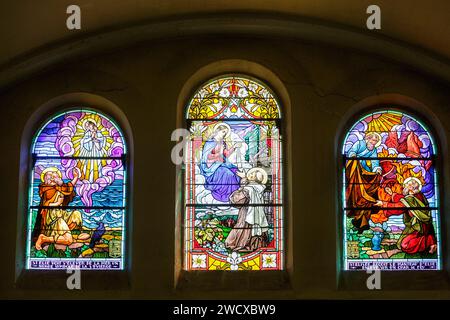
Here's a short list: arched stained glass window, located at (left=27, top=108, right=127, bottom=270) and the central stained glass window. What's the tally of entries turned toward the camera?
2

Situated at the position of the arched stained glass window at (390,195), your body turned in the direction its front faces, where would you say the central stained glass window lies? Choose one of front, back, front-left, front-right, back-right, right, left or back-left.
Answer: right

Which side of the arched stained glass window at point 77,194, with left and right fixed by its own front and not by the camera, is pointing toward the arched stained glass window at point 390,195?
left

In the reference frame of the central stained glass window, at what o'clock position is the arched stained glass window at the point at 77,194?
The arched stained glass window is roughly at 3 o'clock from the central stained glass window.

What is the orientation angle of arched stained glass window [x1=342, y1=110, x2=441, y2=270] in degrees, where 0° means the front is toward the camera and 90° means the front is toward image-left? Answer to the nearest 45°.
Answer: approximately 0°

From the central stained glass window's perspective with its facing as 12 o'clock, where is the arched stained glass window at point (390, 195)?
The arched stained glass window is roughly at 9 o'clock from the central stained glass window.

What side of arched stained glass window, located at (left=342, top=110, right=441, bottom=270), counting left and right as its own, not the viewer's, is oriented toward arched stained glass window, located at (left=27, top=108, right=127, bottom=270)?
right

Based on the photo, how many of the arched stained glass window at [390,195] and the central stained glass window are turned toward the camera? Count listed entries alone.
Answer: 2

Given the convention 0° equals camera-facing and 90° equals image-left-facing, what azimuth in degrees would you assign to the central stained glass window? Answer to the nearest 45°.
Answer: approximately 0°
